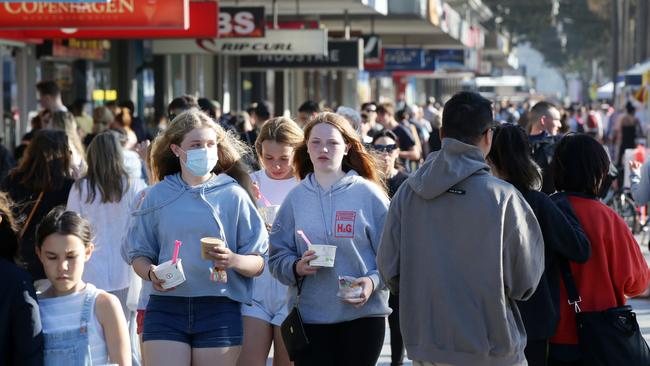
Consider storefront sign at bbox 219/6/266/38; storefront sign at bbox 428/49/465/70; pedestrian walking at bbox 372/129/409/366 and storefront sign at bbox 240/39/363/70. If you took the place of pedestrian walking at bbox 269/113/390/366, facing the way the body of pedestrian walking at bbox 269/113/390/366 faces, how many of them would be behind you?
4

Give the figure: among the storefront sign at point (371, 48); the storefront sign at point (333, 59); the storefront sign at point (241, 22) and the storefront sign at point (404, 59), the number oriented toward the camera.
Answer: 4

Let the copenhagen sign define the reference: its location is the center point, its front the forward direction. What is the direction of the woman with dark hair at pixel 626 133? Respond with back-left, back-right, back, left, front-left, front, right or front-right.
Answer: back-left

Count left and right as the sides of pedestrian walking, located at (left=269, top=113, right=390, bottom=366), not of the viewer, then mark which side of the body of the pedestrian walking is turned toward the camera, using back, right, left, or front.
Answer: front

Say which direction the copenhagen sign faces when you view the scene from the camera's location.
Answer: facing the viewer

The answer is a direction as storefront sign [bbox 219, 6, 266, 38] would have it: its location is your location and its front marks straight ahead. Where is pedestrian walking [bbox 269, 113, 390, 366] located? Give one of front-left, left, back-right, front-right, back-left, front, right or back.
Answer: front

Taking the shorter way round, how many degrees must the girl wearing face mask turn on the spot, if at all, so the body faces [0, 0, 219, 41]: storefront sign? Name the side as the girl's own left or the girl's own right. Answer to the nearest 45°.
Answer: approximately 180°

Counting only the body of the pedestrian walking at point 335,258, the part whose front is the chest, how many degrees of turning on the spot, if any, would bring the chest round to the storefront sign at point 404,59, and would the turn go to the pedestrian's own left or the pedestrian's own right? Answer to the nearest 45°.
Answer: approximately 180°

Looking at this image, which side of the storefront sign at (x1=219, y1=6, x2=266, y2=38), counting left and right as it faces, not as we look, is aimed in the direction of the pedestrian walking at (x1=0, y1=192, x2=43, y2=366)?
front

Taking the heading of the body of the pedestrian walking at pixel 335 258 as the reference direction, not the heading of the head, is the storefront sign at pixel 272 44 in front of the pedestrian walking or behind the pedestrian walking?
behind

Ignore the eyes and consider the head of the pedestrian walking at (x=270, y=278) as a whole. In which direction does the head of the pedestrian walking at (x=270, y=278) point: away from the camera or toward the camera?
toward the camera

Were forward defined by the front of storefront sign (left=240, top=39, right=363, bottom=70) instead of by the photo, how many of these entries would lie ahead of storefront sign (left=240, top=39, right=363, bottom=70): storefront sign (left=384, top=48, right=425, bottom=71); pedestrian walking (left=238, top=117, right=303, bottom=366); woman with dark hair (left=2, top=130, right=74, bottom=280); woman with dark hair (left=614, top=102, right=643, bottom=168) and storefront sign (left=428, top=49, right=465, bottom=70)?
2

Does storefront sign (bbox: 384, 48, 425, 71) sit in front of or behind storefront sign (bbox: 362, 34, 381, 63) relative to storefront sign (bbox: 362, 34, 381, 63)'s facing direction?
behind
